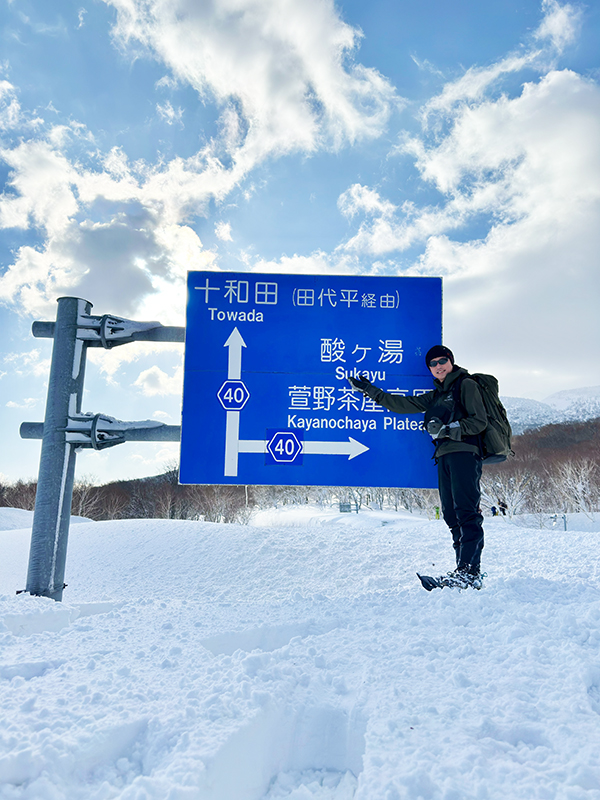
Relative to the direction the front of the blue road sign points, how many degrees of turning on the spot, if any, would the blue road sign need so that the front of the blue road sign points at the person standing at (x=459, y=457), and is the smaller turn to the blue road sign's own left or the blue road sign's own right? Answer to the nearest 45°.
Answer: approximately 45° to the blue road sign's own left

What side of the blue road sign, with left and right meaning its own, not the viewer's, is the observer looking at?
front

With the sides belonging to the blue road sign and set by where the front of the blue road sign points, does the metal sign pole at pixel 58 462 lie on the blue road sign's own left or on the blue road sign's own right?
on the blue road sign's own right

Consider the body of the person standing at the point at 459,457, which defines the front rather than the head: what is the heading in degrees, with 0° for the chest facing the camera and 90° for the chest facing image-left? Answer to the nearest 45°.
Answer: approximately 45°

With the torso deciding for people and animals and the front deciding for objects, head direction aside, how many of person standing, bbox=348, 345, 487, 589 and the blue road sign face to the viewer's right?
0

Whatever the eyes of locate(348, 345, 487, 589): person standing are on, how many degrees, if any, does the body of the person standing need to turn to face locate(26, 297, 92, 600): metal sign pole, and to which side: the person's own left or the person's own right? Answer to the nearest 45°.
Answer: approximately 45° to the person's own right

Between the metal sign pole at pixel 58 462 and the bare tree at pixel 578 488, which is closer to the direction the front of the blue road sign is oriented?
the metal sign pole

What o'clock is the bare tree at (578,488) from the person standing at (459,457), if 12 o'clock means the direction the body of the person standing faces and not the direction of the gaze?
The bare tree is roughly at 5 o'clock from the person standing.

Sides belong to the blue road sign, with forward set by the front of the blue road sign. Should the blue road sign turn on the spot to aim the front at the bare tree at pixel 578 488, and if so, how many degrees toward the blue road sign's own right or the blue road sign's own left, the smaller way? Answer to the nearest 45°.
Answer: approximately 135° to the blue road sign's own left
